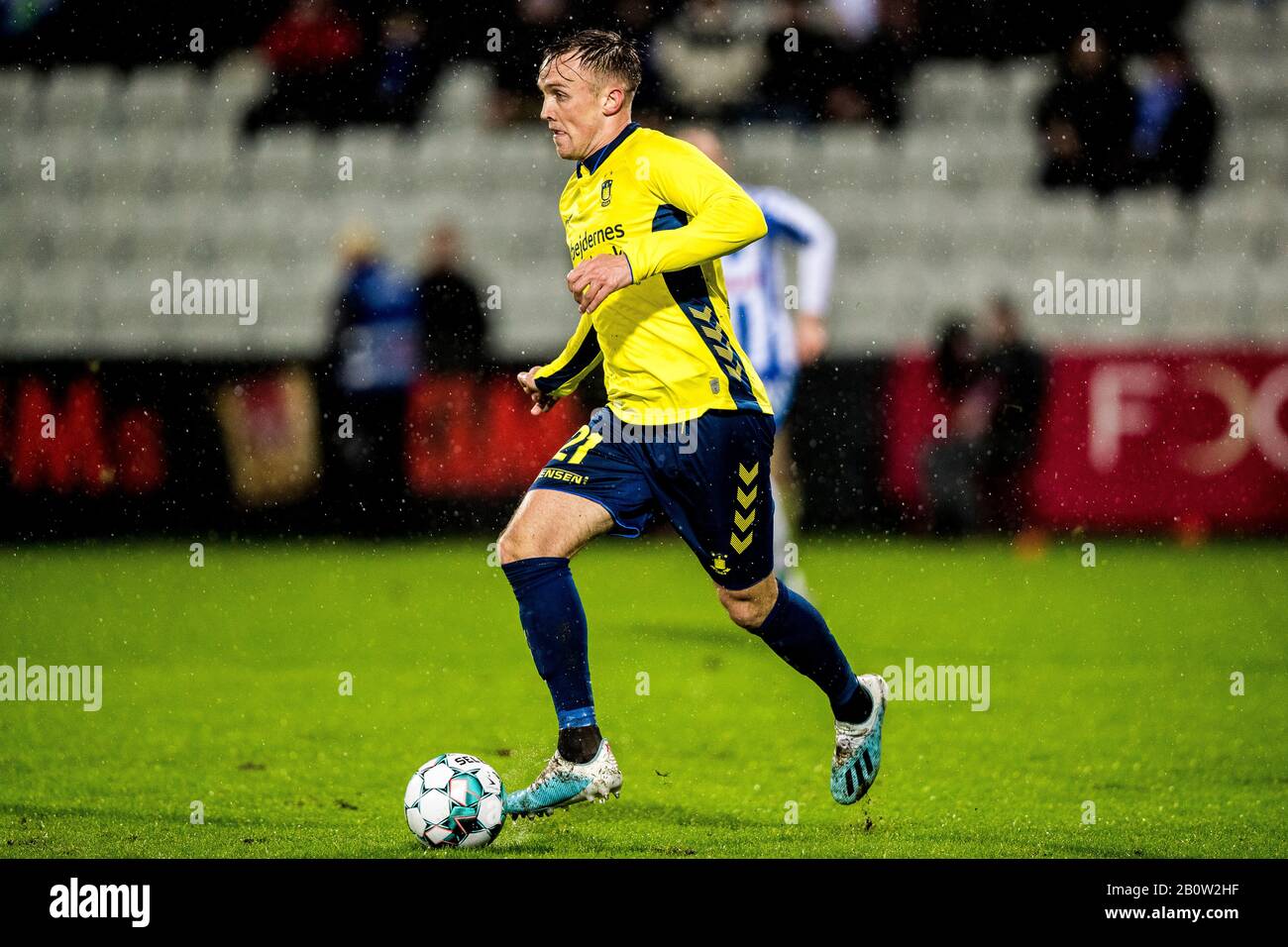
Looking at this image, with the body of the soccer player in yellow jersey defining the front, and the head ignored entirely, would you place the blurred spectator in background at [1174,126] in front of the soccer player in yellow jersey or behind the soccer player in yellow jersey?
behind

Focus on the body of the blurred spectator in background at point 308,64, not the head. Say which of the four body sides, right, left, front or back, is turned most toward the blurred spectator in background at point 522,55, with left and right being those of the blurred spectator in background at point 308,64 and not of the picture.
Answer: left

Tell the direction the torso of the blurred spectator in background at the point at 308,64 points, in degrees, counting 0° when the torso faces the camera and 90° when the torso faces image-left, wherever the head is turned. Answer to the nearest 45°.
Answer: approximately 0°

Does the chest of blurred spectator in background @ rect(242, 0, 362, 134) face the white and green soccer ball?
yes

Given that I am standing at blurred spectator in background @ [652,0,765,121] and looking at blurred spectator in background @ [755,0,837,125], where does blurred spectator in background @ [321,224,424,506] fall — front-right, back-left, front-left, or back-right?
back-right

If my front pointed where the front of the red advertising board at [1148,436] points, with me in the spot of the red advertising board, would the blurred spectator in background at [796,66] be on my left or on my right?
on my right

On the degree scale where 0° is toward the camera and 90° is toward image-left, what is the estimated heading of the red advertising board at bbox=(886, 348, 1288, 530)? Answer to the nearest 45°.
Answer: approximately 0°

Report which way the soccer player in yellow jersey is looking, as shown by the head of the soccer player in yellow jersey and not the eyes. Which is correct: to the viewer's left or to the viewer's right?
to the viewer's left

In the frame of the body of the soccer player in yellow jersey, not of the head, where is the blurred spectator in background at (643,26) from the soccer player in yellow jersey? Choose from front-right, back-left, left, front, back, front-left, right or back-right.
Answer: back-right

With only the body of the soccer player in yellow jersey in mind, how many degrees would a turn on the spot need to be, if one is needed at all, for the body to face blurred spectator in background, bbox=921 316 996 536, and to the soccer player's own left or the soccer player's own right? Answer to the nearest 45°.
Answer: approximately 135° to the soccer player's own right

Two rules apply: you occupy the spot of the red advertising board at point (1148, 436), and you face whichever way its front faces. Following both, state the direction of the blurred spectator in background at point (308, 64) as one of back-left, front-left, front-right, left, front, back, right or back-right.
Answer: right
